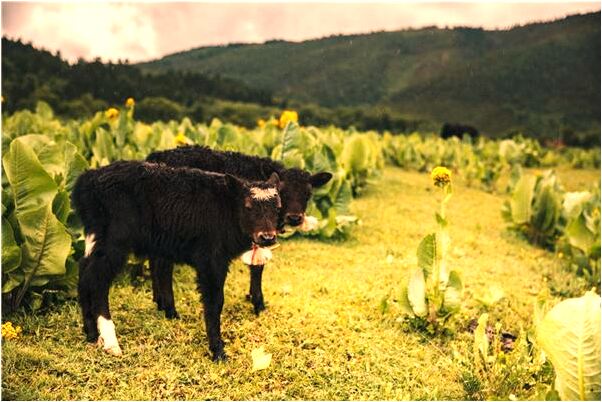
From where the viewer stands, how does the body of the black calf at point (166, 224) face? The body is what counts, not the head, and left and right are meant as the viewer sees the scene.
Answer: facing to the right of the viewer

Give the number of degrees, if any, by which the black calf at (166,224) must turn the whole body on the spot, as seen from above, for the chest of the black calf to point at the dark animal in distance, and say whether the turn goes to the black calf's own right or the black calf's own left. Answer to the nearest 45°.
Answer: approximately 45° to the black calf's own left

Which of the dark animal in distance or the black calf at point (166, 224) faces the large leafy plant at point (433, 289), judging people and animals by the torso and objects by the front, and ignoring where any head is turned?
the black calf

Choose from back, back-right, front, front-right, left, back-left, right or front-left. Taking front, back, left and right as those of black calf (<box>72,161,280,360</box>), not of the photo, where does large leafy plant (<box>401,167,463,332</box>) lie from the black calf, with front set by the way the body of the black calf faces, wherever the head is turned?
front

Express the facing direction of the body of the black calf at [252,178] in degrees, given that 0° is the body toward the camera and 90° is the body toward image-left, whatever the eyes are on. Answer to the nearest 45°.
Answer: approximately 270°

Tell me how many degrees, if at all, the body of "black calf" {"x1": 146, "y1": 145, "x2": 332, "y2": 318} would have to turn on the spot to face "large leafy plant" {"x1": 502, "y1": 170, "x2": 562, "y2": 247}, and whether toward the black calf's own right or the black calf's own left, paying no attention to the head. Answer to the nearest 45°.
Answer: approximately 45° to the black calf's own left

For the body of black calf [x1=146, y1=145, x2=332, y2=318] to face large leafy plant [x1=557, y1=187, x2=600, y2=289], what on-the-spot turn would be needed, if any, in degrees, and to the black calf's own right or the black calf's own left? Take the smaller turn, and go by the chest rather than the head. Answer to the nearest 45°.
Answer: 0° — it already faces it

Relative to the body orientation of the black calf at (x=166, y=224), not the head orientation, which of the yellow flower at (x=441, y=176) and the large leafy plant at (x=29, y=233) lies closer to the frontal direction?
the yellow flower
